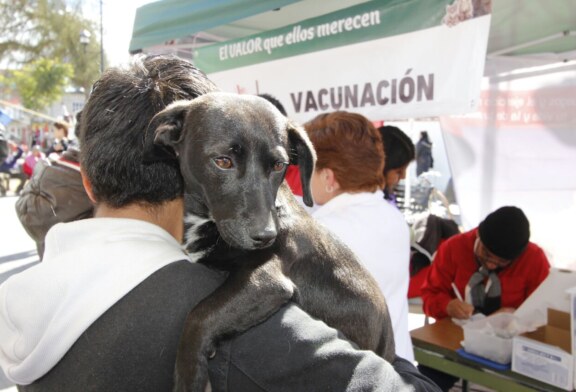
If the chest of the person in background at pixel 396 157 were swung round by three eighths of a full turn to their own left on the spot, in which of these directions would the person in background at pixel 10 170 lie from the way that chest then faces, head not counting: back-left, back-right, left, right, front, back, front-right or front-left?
front

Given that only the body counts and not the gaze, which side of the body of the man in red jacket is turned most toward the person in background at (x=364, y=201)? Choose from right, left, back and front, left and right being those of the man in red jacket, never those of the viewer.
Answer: front

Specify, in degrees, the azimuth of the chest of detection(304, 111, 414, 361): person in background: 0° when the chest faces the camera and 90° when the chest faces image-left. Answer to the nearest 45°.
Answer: approximately 135°

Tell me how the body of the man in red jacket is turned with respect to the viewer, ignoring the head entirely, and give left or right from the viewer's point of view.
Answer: facing the viewer and to the left of the viewer

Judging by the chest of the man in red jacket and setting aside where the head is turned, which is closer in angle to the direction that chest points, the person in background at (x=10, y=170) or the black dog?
the black dog

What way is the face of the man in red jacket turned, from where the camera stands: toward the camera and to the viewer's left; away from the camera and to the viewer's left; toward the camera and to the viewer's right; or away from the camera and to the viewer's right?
toward the camera and to the viewer's left

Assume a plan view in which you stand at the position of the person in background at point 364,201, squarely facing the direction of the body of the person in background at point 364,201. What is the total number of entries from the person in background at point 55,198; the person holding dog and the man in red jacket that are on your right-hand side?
1

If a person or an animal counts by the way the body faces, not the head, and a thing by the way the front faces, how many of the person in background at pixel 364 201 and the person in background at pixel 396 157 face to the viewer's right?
1

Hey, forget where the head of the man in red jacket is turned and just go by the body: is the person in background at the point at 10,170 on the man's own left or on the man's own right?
on the man's own right

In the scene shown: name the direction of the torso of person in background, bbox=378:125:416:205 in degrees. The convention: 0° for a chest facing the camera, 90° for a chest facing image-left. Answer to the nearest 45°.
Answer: approximately 270°

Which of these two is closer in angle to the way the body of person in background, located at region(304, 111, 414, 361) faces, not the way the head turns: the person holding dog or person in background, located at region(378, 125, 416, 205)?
the person in background
